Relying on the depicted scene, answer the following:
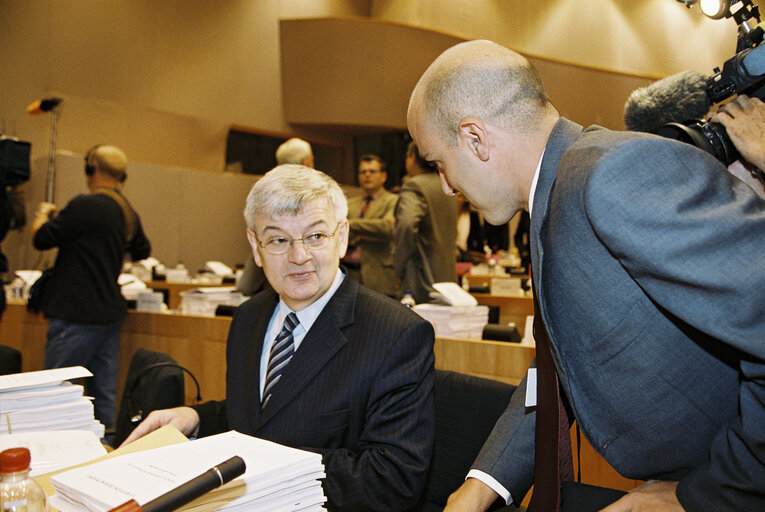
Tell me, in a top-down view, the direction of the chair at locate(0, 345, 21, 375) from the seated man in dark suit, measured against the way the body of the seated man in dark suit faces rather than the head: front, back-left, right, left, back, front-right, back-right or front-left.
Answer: right

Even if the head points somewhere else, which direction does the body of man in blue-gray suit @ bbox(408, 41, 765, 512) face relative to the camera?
to the viewer's left

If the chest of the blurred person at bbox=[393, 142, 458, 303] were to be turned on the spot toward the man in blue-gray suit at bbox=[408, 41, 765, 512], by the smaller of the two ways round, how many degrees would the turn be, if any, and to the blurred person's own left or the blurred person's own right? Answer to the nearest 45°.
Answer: approximately 135° to the blurred person's own left

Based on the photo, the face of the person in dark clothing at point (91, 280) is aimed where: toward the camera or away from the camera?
away from the camera

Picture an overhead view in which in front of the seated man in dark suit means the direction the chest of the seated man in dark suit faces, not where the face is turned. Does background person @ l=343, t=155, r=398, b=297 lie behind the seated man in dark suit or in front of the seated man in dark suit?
behind

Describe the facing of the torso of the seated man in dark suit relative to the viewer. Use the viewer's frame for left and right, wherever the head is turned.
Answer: facing the viewer and to the left of the viewer

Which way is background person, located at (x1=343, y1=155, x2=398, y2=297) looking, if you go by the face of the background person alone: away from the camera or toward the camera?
toward the camera

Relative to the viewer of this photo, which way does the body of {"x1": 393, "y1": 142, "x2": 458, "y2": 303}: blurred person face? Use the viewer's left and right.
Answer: facing away from the viewer and to the left of the viewer

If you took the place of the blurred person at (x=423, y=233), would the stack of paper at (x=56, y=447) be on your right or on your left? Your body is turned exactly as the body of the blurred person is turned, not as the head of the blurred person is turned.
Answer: on your left

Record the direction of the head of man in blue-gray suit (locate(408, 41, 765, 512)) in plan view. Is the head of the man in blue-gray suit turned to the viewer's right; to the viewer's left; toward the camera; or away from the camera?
to the viewer's left
